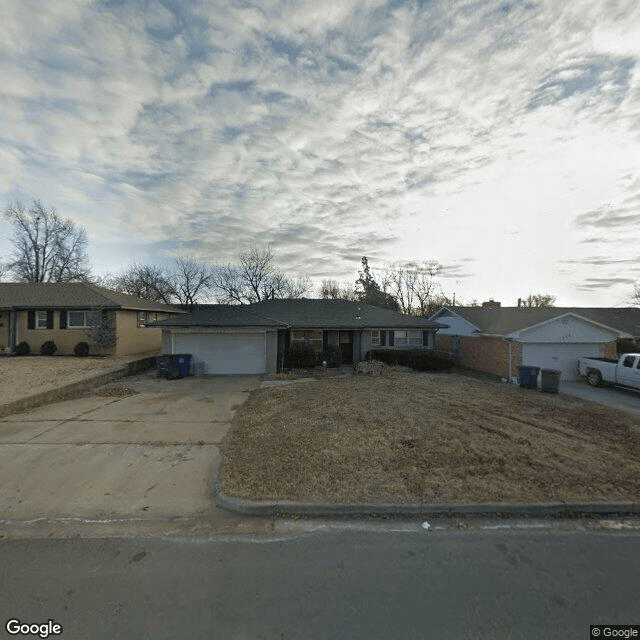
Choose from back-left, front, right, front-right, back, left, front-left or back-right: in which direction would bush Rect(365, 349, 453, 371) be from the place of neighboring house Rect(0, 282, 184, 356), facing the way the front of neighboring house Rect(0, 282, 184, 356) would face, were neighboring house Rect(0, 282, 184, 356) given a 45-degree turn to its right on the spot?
left

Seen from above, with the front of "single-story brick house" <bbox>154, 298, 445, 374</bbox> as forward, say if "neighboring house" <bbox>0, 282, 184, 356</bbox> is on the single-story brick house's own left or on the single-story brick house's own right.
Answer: on the single-story brick house's own right

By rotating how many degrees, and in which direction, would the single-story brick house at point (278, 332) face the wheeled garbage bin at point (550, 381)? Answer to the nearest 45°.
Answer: approximately 45° to its left

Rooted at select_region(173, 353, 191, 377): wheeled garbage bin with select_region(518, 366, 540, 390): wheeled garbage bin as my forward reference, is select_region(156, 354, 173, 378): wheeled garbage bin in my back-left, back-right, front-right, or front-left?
back-right

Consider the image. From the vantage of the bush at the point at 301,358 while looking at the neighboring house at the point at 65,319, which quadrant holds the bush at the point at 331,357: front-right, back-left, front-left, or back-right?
back-right

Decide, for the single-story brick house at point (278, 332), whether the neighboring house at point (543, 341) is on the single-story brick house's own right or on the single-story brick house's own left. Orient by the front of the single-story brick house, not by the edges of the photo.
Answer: on the single-story brick house's own left

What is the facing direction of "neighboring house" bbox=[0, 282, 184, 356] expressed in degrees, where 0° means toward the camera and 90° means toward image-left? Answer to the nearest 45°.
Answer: approximately 0°

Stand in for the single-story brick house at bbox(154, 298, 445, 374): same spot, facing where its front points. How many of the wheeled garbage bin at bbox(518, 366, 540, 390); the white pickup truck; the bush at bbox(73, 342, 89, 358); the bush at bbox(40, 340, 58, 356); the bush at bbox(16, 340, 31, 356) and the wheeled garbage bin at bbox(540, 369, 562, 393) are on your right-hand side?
3

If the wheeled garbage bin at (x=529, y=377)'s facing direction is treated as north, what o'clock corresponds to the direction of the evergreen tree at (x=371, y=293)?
The evergreen tree is roughly at 5 o'clock from the wheeled garbage bin.

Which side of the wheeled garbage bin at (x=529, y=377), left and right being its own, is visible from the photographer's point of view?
front

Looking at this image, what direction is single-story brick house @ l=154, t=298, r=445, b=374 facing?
toward the camera

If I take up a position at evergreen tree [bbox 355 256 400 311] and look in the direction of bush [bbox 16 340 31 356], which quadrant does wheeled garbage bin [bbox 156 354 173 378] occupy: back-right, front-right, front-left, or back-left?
front-left

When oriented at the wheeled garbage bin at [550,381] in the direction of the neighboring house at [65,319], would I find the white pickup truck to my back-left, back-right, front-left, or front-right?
back-right

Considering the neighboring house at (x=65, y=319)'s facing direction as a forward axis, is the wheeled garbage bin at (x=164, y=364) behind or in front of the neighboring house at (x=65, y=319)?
in front
